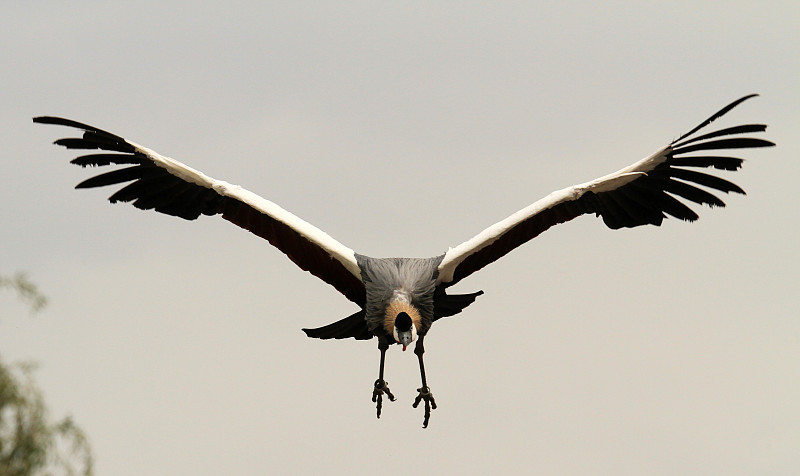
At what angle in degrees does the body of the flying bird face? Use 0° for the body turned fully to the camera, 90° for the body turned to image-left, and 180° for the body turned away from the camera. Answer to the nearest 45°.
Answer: approximately 0°
